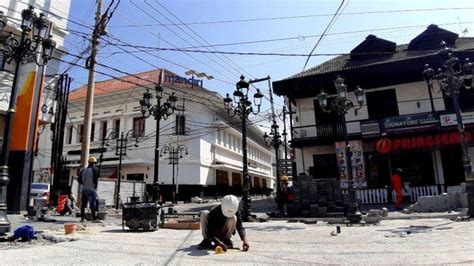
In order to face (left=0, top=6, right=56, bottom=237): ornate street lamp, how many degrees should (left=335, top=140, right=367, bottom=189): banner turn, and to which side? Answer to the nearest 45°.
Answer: approximately 45° to its right

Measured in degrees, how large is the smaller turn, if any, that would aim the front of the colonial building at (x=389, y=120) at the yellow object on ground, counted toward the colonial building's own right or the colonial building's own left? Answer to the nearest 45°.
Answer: approximately 45° to the colonial building's own left

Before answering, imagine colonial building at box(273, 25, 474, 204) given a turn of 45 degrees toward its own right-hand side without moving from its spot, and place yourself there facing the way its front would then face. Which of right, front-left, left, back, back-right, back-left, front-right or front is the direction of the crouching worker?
left

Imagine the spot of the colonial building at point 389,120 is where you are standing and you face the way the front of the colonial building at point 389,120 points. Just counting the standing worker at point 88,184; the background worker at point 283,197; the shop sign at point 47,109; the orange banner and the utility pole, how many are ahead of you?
5

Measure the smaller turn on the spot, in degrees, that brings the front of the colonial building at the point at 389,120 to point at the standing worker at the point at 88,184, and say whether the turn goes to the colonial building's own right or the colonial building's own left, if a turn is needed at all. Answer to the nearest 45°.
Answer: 0° — it already faces them

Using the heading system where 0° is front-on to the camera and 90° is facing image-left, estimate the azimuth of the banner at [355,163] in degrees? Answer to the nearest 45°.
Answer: approximately 0°

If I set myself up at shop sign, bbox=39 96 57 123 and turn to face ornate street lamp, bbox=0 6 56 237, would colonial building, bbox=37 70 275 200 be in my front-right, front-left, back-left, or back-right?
back-left

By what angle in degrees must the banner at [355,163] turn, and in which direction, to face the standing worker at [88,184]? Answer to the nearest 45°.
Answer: approximately 45° to its right

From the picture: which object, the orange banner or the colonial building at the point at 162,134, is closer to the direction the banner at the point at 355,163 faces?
the orange banner

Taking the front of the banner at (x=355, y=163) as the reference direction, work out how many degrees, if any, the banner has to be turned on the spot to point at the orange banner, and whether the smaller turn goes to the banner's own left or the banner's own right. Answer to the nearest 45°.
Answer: approximately 45° to the banner's own right

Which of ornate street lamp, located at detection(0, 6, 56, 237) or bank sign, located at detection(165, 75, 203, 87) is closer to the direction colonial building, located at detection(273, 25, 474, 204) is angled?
the ornate street lamp

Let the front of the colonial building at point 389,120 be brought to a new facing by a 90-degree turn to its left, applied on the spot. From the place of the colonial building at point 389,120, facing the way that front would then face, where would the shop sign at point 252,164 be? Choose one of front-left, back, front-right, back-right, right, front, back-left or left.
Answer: back

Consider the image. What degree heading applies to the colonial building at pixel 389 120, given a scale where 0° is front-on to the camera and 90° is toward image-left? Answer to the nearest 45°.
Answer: approximately 45°
